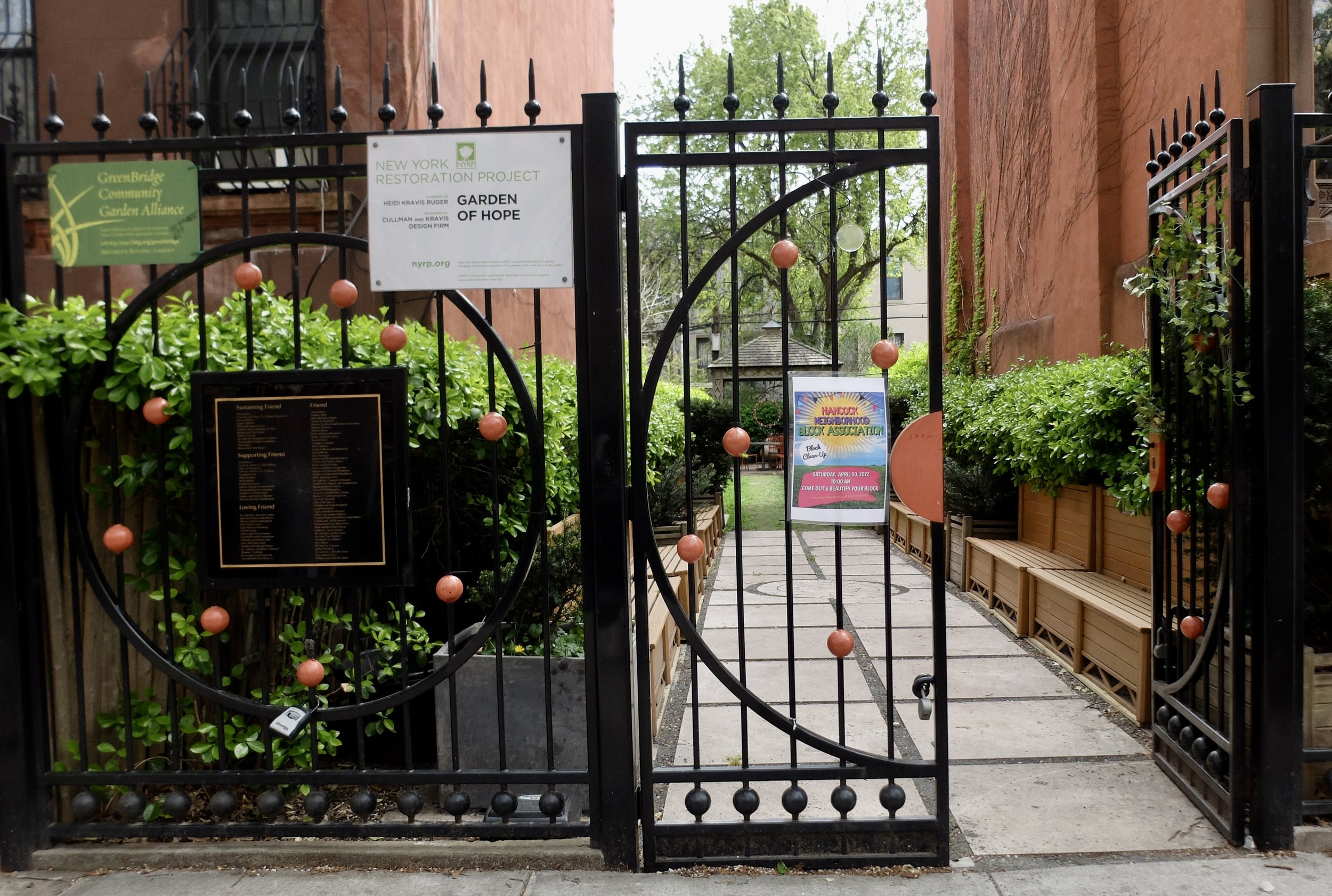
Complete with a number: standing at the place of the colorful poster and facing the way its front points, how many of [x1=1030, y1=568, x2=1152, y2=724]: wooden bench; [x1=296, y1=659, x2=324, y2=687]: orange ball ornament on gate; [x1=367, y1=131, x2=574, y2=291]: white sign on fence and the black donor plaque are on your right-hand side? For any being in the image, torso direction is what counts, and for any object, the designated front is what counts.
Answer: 3

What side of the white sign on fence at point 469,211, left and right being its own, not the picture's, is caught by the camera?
front

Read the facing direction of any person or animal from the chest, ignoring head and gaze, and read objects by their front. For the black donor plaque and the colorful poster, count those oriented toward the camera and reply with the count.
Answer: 2

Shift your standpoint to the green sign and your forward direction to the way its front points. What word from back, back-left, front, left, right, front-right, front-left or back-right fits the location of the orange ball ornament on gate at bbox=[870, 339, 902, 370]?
front-left

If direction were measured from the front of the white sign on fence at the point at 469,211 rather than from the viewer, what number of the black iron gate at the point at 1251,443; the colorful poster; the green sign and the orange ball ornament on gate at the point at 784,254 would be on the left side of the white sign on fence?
3

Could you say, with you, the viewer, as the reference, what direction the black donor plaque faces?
facing the viewer

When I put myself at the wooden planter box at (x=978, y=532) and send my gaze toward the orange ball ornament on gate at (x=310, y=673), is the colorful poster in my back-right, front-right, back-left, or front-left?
front-left

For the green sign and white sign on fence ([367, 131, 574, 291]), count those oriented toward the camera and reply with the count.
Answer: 2

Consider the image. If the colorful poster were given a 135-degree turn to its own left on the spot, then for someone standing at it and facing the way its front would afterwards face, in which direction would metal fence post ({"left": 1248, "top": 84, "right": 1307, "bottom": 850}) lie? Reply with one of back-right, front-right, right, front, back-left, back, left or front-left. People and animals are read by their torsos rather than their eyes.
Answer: front-right
